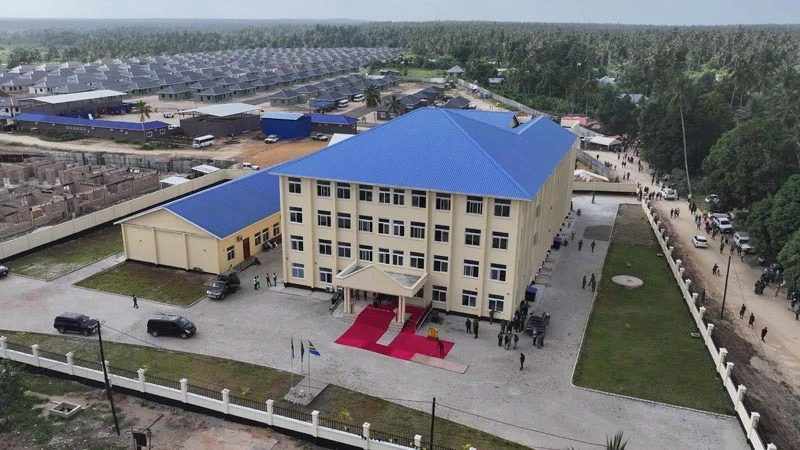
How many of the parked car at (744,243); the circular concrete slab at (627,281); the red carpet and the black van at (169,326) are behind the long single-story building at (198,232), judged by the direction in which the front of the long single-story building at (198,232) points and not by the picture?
0

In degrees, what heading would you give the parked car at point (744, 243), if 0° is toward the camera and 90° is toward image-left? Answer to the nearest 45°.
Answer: approximately 315°

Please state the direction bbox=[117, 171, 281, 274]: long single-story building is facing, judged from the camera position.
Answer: facing the viewer and to the right of the viewer

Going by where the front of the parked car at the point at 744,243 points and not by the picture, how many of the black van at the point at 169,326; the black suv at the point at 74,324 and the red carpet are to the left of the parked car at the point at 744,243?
0

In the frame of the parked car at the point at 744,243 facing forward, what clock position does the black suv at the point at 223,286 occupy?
The black suv is roughly at 3 o'clock from the parked car.

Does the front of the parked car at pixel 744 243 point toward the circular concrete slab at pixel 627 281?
no

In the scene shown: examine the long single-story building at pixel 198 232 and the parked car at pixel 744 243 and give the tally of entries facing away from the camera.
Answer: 0

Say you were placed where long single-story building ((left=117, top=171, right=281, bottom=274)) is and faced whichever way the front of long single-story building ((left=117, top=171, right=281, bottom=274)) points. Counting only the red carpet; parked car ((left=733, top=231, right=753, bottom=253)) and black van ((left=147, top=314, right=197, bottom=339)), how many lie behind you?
0

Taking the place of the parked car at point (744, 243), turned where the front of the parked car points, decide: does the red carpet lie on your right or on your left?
on your right

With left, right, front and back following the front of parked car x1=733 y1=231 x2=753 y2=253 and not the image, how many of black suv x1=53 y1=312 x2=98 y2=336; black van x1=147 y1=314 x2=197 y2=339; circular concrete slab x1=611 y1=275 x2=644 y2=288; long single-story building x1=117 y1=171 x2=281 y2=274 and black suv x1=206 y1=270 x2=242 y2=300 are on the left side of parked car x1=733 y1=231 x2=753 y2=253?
0

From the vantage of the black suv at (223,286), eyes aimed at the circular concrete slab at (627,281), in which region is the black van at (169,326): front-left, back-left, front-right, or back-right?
back-right

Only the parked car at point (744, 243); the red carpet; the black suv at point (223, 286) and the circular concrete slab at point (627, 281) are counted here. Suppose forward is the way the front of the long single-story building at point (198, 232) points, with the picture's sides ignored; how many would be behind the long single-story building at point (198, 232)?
0

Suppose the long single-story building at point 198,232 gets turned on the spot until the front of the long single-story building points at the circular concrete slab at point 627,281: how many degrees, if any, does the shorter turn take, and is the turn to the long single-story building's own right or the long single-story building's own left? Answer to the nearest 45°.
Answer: approximately 45° to the long single-story building's own left

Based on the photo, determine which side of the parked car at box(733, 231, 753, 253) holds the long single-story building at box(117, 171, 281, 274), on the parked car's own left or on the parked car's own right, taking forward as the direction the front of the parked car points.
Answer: on the parked car's own right

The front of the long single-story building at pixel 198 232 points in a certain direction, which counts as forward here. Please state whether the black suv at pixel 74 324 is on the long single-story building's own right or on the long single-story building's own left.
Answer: on the long single-story building's own right
